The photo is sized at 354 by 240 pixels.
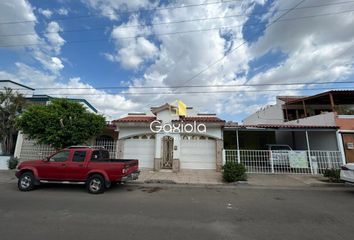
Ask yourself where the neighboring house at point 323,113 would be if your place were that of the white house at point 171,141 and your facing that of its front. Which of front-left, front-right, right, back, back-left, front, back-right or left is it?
left

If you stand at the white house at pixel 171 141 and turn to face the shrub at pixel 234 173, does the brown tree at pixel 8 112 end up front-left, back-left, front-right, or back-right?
back-right

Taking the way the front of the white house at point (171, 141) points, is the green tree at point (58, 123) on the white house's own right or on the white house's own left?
on the white house's own right

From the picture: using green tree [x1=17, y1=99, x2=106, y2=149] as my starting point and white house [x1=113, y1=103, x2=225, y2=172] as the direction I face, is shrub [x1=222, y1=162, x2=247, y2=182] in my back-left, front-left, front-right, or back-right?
front-right

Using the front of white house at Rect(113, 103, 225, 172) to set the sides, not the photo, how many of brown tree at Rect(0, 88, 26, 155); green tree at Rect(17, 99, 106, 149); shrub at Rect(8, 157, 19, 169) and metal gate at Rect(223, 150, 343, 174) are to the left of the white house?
1

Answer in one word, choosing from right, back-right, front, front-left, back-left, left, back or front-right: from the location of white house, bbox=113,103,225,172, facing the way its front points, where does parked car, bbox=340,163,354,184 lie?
front-left

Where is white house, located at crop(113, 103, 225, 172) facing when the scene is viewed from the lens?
facing the viewer

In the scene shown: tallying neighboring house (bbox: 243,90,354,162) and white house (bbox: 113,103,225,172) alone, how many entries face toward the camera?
2

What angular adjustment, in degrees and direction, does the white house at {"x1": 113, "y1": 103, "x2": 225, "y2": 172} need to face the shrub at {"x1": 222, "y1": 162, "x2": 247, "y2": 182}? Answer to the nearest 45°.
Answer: approximately 45° to its left

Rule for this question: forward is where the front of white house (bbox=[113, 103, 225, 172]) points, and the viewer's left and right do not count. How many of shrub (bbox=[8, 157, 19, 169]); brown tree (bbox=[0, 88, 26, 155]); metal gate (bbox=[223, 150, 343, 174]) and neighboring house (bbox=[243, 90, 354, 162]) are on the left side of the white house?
2

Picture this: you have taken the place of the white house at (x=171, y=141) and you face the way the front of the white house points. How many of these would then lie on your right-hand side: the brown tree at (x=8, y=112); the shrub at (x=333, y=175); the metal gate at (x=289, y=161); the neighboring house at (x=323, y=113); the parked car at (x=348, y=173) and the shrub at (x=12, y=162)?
2

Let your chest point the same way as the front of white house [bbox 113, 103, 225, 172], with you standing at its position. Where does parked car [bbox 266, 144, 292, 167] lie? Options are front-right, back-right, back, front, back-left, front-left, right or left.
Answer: left

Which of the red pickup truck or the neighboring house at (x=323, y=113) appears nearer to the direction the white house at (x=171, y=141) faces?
the red pickup truck

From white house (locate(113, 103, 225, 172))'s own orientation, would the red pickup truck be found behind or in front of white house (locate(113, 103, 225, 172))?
in front

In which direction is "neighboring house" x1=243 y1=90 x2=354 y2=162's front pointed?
toward the camera

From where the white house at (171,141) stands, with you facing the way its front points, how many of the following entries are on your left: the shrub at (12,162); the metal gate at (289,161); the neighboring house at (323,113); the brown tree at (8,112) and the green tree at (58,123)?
2

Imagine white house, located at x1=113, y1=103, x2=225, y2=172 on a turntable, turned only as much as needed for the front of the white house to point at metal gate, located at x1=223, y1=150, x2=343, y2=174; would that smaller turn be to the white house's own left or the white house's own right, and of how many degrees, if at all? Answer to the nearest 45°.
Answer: approximately 90° to the white house's own left
